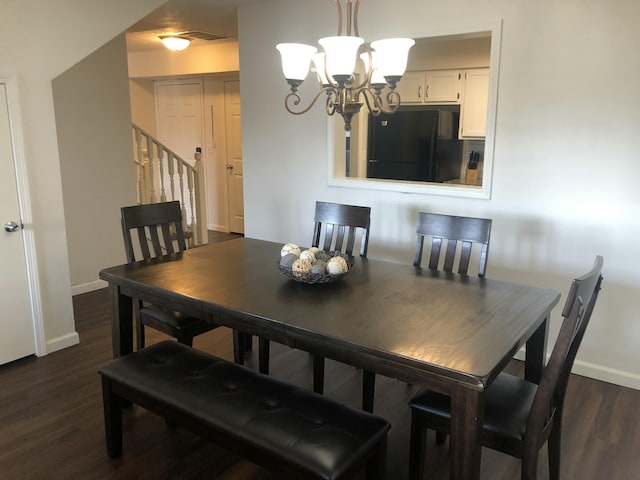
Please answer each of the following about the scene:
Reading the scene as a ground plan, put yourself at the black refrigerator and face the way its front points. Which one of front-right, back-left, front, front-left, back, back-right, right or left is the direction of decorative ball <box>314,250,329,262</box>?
front-left

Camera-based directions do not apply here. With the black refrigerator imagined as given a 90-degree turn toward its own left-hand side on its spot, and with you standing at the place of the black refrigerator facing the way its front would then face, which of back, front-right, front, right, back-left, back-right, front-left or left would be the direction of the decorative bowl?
front-right

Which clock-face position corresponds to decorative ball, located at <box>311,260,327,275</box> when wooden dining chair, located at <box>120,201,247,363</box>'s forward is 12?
The decorative ball is roughly at 12 o'clock from the wooden dining chair.

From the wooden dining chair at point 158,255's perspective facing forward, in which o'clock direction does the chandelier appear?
The chandelier is roughly at 12 o'clock from the wooden dining chair.

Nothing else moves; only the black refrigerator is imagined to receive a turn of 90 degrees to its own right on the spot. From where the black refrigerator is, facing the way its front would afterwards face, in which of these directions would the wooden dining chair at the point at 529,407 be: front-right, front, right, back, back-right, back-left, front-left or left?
back-left

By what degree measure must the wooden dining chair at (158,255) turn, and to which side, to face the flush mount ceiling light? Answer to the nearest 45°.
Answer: approximately 135° to its left

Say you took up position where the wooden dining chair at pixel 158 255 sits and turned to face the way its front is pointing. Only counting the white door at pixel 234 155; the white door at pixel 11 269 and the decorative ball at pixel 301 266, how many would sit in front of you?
1

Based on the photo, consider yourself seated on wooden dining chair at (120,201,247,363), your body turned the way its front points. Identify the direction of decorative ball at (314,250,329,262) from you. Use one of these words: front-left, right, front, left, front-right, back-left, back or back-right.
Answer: front

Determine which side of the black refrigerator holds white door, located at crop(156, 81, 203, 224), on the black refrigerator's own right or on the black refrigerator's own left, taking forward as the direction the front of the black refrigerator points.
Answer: on the black refrigerator's own right

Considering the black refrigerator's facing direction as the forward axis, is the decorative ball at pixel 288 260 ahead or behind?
ahead

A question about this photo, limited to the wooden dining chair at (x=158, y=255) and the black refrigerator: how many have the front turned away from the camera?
0

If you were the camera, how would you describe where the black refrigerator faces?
facing the viewer and to the left of the viewer

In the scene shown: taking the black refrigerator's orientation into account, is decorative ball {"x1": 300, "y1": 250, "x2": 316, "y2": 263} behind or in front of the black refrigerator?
in front

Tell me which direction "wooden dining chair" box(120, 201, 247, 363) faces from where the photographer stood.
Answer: facing the viewer and to the right of the viewer

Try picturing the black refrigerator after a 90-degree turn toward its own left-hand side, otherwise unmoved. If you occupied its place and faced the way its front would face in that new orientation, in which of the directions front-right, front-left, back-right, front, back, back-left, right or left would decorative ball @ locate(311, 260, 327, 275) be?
front-right

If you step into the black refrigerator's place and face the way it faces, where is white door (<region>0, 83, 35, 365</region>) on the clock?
The white door is roughly at 12 o'clock from the black refrigerator.
